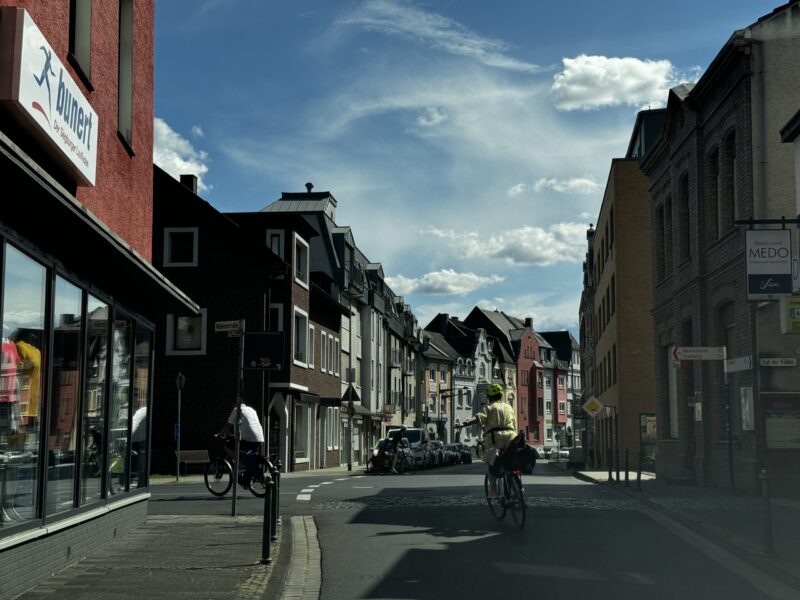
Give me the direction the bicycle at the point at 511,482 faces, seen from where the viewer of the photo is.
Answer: facing away from the viewer and to the left of the viewer

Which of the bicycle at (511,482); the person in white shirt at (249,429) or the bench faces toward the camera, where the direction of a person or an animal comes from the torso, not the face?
the bench

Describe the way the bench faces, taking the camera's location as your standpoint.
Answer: facing the viewer

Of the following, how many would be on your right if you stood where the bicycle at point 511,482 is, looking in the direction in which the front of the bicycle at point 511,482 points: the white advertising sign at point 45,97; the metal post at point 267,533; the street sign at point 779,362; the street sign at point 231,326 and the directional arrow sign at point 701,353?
2

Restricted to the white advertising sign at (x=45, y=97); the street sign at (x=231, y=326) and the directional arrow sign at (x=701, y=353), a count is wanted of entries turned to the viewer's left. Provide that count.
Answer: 0

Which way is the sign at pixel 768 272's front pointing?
toward the camera

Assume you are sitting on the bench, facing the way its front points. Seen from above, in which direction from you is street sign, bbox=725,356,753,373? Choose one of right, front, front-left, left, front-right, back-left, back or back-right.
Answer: front-left

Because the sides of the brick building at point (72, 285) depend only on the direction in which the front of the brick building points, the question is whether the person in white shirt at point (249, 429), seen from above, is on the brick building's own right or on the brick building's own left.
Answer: on the brick building's own left

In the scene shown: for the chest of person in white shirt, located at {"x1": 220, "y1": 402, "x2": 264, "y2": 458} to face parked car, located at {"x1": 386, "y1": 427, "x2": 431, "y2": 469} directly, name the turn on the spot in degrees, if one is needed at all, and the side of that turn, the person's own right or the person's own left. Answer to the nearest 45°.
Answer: approximately 90° to the person's own right

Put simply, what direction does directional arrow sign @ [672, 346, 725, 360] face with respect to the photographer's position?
facing the viewer

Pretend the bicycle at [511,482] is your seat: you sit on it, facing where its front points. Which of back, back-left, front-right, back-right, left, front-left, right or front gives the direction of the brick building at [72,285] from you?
left

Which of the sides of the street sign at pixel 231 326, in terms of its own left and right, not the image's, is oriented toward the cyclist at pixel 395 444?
back

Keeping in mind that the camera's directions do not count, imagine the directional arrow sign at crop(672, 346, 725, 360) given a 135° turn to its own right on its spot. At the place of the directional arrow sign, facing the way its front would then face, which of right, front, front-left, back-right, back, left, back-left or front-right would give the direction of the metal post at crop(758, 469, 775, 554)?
back-left

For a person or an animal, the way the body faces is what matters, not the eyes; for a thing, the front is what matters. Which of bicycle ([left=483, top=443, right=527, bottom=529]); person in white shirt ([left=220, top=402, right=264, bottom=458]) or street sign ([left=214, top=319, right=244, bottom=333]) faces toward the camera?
the street sign

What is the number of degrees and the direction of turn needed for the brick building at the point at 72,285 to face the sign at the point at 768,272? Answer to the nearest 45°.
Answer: approximately 45° to its left

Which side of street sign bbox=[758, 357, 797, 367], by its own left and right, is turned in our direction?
front

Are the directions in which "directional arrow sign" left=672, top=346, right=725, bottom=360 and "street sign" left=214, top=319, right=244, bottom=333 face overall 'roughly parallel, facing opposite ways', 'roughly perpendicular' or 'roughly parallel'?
roughly parallel

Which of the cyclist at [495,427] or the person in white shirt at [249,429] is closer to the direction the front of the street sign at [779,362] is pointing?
the cyclist

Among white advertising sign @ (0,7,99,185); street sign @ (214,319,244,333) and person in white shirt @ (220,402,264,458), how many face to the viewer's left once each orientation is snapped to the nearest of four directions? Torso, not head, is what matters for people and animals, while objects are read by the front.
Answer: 1
